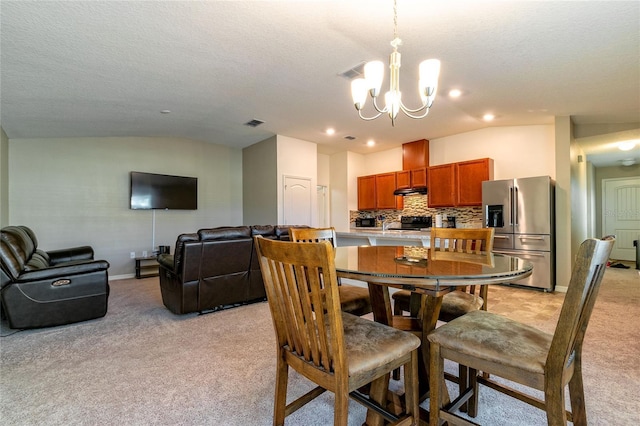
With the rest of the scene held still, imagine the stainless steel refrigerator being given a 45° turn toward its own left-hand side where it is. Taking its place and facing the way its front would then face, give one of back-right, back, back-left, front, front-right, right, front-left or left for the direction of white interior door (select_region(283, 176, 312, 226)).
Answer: right

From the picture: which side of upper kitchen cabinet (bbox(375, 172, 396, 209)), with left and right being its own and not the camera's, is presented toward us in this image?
front

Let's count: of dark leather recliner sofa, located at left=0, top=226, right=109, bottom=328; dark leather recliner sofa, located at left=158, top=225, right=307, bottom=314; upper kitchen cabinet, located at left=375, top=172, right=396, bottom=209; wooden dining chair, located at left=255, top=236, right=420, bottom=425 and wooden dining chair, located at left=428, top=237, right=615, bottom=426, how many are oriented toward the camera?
1

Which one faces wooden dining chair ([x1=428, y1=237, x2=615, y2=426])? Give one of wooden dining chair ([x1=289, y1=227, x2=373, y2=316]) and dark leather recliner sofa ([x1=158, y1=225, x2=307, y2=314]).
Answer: wooden dining chair ([x1=289, y1=227, x2=373, y2=316])

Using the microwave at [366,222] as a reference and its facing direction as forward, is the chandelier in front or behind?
in front

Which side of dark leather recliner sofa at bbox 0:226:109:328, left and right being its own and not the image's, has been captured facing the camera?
right

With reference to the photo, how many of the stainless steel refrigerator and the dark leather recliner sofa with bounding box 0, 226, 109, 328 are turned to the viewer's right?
1

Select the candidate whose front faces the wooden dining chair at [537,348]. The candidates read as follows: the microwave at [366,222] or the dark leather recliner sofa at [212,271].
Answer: the microwave

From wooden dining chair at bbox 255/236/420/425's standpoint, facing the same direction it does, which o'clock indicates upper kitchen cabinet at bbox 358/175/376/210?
The upper kitchen cabinet is roughly at 11 o'clock from the wooden dining chair.

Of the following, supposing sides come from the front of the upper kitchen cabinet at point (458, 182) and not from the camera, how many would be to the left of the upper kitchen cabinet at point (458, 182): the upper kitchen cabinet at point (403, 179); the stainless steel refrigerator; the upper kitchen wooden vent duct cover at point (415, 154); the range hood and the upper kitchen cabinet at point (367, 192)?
1

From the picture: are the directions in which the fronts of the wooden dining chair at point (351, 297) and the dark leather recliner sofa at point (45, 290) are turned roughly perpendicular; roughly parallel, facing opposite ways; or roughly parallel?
roughly perpendicular

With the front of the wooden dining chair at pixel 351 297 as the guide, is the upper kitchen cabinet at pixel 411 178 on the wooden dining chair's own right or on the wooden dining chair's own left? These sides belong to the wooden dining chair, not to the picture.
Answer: on the wooden dining chair's own left

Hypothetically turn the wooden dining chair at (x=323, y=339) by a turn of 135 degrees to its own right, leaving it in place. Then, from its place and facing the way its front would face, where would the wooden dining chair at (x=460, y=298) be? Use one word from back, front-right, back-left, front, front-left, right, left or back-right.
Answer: back-left

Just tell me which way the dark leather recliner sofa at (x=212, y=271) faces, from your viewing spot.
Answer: facing away from the viewer and to the left of the viewer

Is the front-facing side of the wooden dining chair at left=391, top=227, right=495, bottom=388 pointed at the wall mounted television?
no

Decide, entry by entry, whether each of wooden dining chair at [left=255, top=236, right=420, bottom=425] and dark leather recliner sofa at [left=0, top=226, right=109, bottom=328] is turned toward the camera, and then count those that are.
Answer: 0

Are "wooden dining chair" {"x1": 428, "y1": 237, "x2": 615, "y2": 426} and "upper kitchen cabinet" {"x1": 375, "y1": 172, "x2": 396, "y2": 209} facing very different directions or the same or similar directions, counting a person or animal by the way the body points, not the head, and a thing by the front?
very different directions

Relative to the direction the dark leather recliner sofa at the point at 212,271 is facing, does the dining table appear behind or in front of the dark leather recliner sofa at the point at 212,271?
behind
